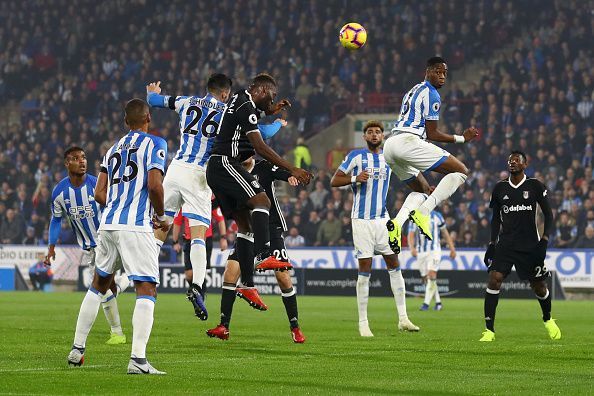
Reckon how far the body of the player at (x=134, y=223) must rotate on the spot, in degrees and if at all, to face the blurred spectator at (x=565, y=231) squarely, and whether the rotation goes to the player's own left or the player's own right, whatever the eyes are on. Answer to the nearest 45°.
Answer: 0° — they already face them

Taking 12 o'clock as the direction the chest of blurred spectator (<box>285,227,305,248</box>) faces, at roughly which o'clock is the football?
The football is roughly at 12 o'clock from the blurred spectator.

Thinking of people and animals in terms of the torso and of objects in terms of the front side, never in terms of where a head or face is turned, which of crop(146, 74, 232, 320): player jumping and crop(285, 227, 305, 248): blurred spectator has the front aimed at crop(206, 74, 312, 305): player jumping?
the blurred spectator

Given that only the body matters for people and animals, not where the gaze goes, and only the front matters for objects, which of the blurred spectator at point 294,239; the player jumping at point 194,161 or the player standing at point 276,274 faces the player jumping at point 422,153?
the blurred spectator

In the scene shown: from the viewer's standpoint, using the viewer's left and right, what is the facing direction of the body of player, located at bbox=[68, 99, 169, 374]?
facing away from the viewer and to the right of the viewer

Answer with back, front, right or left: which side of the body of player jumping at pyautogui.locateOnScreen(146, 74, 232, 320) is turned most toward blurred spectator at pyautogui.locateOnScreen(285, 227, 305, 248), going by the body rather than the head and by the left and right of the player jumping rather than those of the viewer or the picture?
front

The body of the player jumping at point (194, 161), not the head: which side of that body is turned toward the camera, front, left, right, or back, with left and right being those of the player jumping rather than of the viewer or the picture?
back

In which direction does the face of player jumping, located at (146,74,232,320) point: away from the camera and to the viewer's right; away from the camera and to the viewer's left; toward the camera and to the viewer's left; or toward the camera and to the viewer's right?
away from the camera and to the viewer's right

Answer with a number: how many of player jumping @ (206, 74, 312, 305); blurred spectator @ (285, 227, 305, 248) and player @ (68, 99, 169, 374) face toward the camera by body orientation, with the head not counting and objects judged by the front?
1

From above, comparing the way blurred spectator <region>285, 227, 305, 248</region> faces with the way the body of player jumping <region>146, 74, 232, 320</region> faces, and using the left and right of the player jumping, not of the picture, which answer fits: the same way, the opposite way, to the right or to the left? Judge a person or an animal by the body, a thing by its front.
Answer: the opposite way
